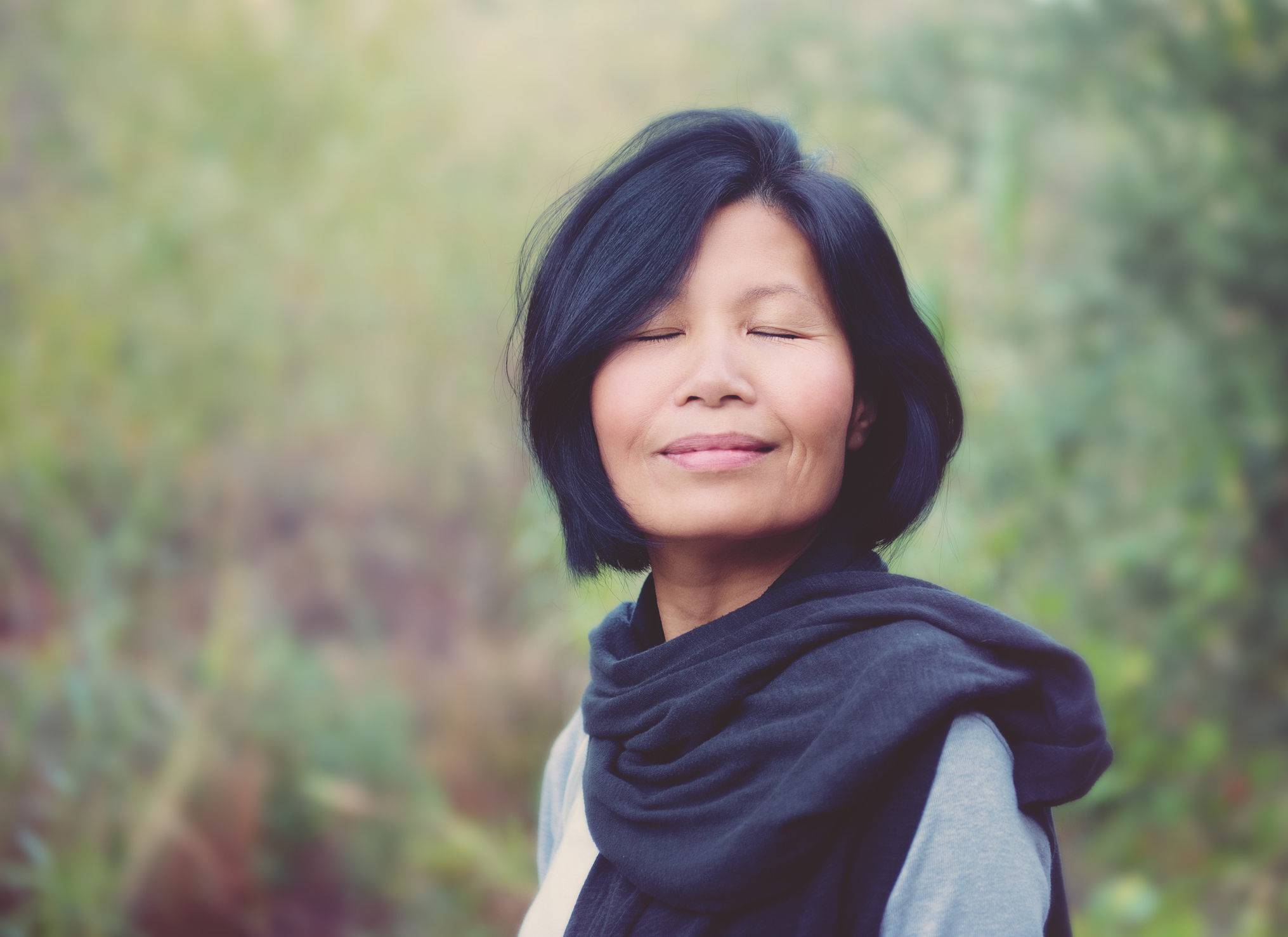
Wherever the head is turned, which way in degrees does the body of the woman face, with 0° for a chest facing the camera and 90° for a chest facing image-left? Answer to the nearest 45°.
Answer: approximately 45°
